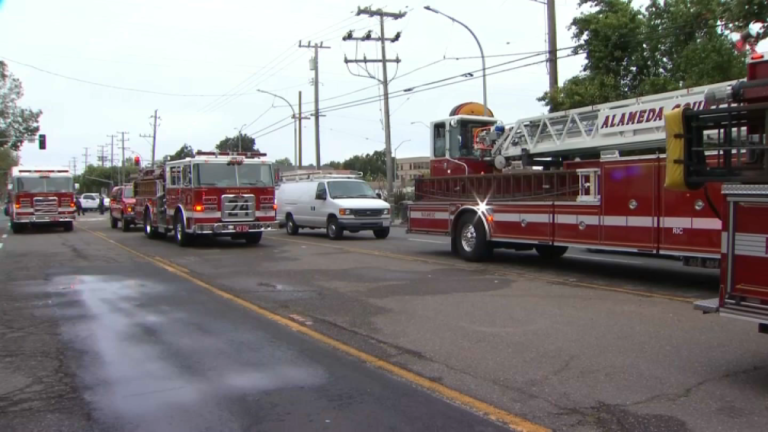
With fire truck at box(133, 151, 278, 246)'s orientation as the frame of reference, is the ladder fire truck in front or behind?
in front

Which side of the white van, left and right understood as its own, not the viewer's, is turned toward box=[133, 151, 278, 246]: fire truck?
right

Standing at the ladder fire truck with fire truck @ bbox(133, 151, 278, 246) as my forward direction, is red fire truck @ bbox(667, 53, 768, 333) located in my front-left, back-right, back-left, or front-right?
back-left

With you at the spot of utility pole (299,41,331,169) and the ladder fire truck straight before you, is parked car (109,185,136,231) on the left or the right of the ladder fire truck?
right
